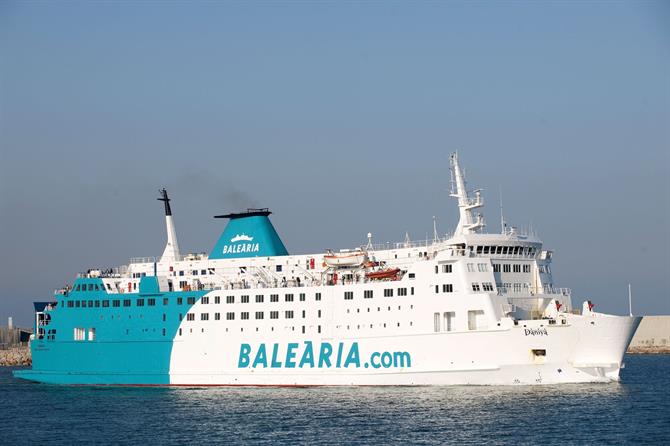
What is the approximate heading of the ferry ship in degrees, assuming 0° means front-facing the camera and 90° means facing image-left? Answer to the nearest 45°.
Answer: approximately 315°
